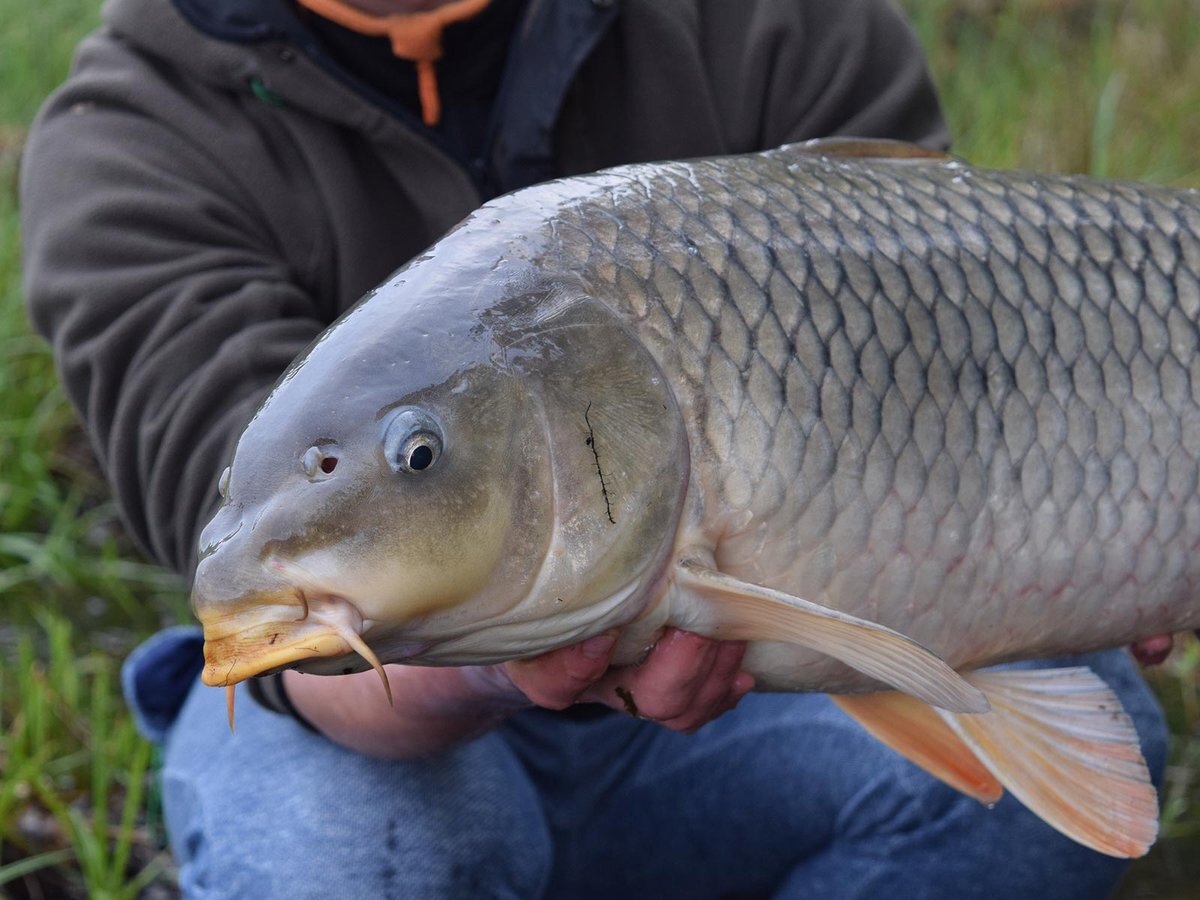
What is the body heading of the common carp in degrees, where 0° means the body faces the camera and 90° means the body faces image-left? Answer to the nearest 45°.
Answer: approximately 90°

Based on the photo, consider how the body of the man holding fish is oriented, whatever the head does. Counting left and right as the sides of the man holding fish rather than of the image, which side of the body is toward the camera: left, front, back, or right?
front
